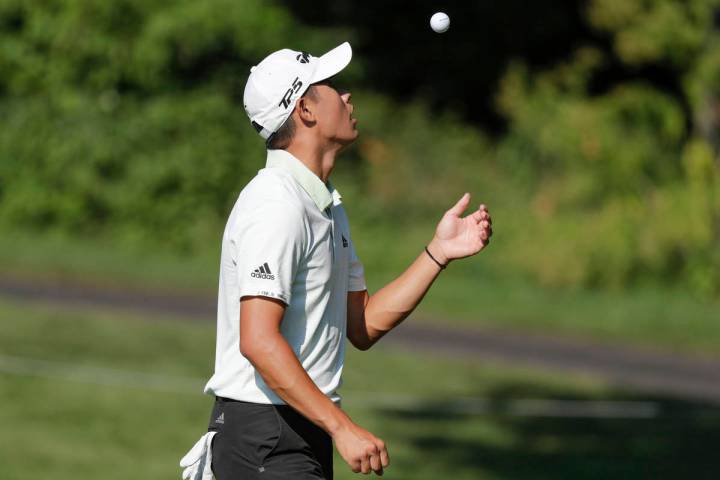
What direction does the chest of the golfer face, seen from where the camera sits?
to the viewer's right

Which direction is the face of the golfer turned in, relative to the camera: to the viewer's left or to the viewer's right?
to the viewer's right
